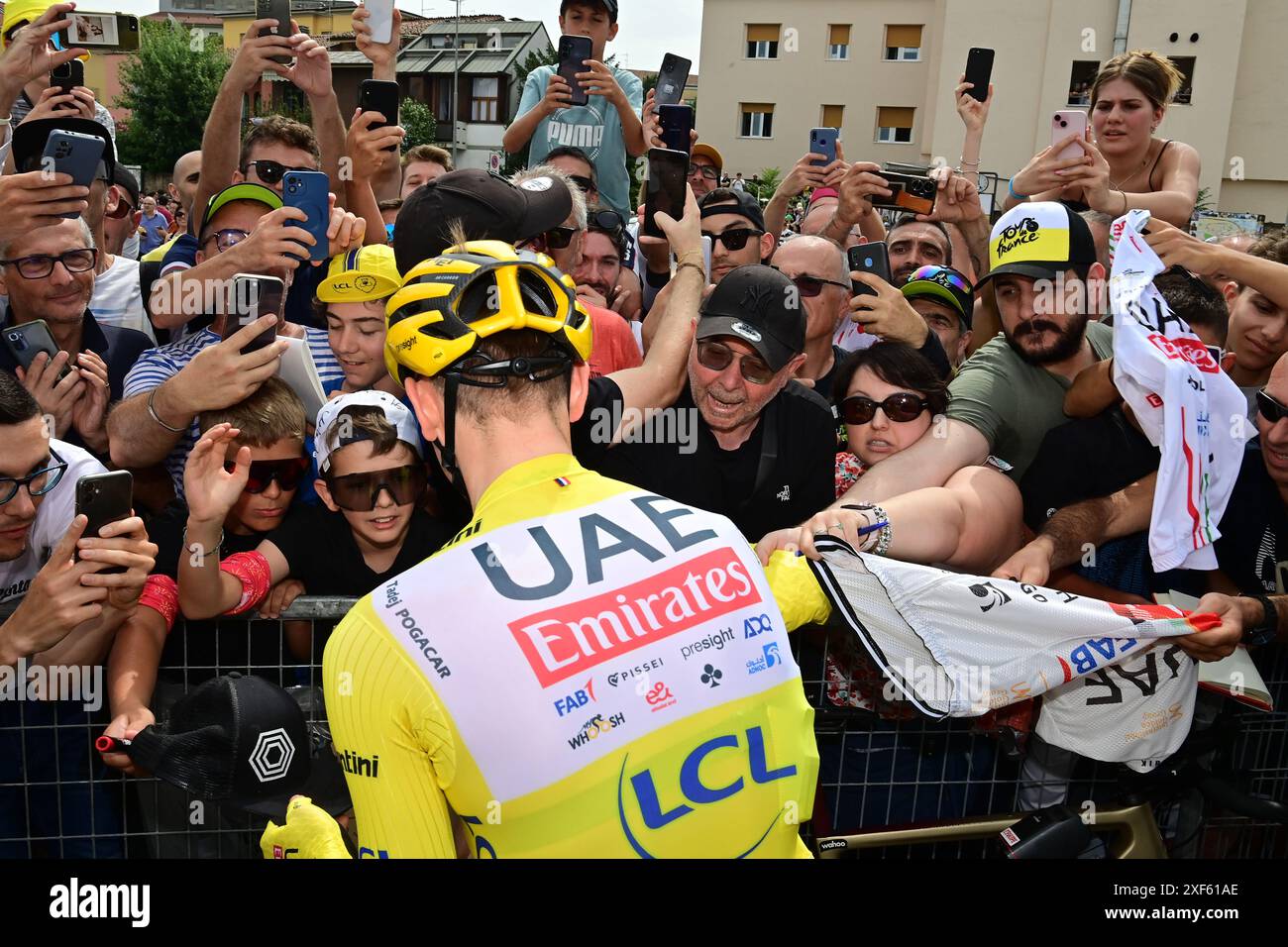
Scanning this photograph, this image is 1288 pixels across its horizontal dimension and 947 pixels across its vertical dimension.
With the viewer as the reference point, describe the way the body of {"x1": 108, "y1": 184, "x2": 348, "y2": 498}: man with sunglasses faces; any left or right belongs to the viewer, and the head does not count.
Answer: facing the viewer and to the right of the viewer

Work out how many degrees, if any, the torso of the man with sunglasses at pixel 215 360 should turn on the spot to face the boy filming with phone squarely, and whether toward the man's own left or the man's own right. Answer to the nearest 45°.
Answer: approximately 90° to the man's own left

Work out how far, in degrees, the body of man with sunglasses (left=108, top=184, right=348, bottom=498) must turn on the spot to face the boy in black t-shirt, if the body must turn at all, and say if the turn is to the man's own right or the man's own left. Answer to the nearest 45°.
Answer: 0° — they already face them

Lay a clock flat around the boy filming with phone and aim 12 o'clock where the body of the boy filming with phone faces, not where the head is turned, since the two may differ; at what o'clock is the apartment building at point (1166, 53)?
The apartment building is roughly at 7 o'clock from the boy filming with phone.

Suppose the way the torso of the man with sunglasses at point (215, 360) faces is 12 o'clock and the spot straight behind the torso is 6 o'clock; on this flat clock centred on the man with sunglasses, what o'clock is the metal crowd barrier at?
The metal crowd barrier is roughly at 12 o'clock from the man with sunglasses.

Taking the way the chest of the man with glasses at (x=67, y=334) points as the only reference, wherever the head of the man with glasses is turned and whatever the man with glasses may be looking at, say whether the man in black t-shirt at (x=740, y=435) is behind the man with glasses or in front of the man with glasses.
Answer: in front

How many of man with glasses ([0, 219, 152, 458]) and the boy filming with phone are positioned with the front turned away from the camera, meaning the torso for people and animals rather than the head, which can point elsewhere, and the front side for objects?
0

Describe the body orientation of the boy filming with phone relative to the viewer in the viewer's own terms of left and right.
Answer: facing the viewer

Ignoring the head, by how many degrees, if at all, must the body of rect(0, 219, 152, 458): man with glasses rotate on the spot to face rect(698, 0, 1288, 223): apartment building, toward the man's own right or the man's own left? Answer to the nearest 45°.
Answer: approximately 90° to the man's own left
